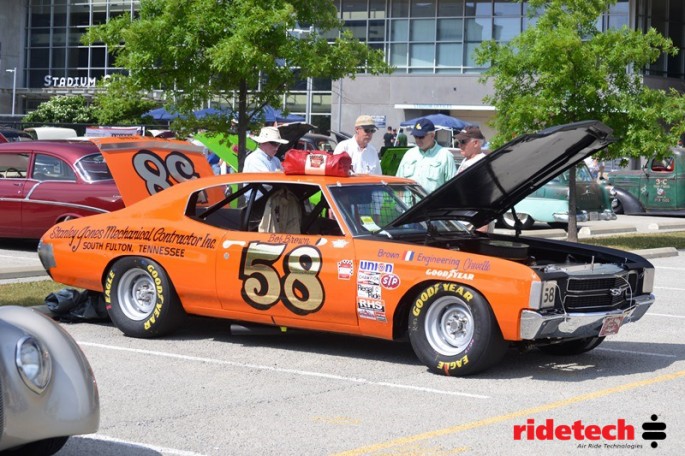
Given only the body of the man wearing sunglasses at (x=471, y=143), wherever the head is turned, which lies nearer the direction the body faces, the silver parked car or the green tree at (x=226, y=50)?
the silver parked car

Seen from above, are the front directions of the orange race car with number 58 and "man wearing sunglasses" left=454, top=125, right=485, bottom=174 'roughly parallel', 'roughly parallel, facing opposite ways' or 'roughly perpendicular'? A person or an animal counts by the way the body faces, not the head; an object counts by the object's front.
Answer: roughly perpendicular

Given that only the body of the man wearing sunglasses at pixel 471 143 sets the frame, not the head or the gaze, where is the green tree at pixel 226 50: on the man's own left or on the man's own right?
on the man's own right

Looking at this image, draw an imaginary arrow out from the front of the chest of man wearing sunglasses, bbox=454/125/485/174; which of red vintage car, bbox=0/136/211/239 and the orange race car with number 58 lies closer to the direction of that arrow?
the orange race car with number 58

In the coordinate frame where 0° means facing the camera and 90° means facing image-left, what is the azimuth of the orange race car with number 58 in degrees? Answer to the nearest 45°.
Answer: approximately 315°

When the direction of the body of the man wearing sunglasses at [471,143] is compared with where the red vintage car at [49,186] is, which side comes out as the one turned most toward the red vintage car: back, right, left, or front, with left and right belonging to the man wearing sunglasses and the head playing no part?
right

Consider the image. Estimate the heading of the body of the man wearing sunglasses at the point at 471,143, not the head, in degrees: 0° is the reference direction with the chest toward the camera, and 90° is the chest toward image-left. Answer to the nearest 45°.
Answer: approximately 45°
